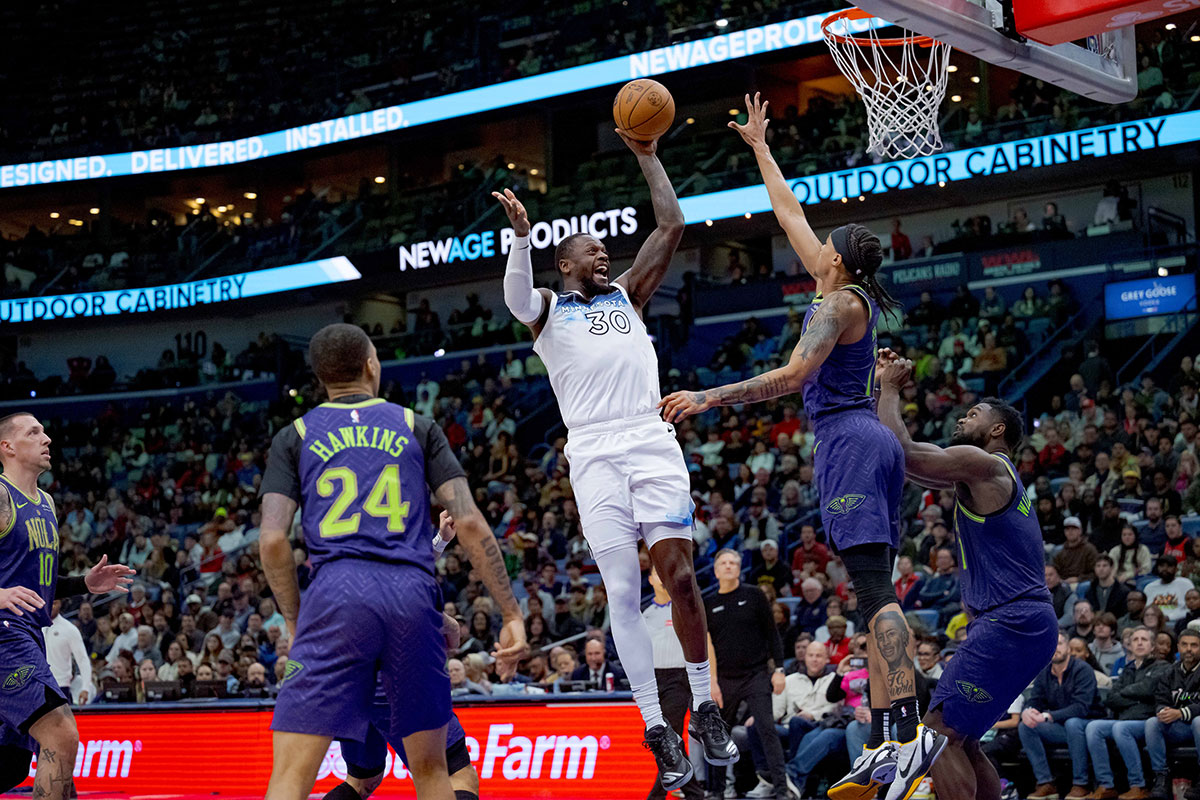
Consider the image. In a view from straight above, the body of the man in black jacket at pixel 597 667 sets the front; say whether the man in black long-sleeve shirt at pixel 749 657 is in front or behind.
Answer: in front

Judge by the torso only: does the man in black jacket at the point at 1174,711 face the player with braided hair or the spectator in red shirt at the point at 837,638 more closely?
the player with braided hair

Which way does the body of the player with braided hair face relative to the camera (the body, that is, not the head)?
to the viewer's left

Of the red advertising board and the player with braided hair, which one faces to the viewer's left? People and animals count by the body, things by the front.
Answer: the player with braided hair

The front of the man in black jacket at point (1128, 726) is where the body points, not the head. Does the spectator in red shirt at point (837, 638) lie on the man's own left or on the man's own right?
on the man's own right

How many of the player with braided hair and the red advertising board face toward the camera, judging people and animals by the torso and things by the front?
1

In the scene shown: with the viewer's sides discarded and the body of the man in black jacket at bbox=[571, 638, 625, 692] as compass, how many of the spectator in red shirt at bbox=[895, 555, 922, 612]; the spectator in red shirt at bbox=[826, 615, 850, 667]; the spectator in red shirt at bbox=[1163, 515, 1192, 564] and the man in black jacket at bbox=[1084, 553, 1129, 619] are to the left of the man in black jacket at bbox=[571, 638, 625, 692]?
4

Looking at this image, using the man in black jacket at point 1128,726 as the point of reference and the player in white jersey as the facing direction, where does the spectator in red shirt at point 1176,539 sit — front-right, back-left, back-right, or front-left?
back-right

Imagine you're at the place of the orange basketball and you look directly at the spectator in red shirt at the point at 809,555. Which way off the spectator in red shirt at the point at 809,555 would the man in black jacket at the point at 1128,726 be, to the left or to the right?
right

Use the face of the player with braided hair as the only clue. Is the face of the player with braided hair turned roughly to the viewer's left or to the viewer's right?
to the viewer's left

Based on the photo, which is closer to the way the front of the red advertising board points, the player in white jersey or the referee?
the player in white jersey
